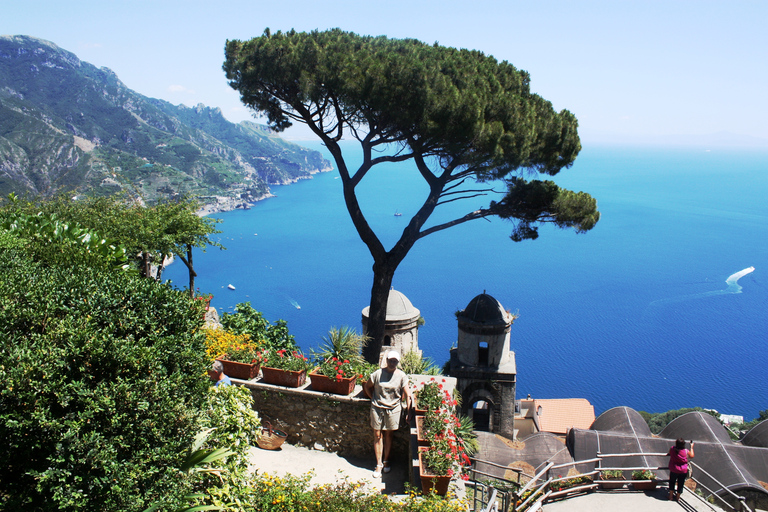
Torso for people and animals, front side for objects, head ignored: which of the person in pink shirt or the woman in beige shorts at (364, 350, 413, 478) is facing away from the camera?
the person in pink shirt

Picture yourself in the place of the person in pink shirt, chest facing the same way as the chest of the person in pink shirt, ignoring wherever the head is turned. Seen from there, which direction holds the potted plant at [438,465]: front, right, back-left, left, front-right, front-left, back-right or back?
back-left

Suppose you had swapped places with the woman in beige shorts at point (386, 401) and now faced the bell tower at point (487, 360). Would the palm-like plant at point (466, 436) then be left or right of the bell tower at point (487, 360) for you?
right

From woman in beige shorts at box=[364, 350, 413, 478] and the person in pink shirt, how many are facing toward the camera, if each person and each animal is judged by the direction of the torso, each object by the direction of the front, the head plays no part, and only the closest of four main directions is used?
1

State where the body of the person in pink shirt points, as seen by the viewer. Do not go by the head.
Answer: away from the camera

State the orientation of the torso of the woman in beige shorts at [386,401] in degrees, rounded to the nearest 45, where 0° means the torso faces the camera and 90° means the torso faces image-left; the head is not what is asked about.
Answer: approximately 0°

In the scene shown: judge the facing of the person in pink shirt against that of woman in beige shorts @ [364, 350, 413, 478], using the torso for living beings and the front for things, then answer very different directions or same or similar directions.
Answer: very different directions
